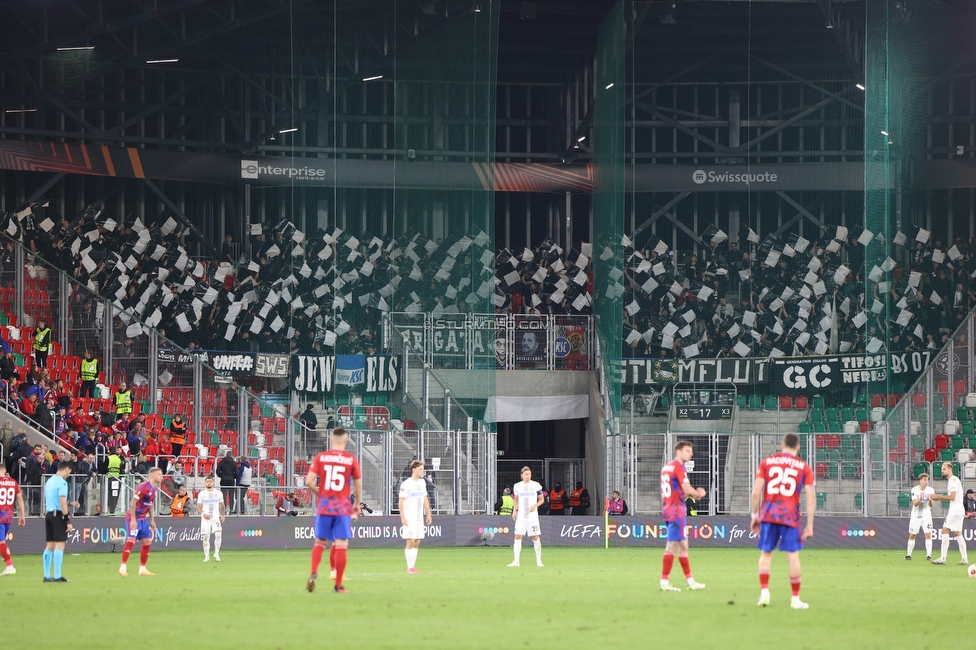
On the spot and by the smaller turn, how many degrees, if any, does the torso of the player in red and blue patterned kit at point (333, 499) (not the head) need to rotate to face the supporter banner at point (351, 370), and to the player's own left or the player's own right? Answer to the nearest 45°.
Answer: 0° — they already face it

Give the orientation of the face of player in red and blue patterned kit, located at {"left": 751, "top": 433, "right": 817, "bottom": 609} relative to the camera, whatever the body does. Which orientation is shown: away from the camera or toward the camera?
away from the camera

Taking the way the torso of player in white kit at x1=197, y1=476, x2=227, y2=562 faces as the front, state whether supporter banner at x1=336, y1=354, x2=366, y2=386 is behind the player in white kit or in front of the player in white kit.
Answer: behind

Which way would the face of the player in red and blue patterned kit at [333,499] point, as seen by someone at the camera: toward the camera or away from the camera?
away from the camera

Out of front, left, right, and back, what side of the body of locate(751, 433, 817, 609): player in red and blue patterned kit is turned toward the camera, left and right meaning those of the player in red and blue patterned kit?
back

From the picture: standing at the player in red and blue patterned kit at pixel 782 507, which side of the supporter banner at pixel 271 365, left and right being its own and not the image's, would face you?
front

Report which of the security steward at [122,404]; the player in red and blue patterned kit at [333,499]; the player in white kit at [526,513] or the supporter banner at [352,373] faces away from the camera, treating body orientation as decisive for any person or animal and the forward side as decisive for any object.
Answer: the player in red and blue patterned kit

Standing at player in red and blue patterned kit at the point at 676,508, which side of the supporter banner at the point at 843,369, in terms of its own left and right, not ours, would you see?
front

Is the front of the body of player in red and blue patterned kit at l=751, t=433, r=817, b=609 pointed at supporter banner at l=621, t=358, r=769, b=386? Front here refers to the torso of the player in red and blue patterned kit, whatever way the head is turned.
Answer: yes

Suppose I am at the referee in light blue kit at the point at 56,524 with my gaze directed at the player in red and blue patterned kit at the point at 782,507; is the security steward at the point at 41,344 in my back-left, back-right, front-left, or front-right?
back-left
